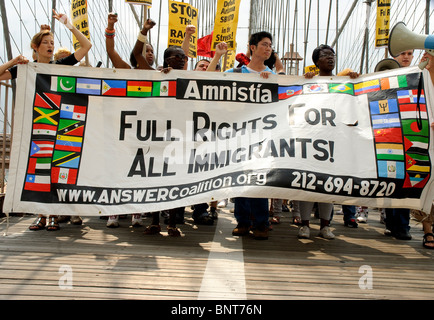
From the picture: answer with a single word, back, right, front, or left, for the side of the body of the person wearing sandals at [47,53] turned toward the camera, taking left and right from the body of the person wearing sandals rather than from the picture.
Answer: front

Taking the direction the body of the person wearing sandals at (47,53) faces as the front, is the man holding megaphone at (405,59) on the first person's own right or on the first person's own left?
on the first person's own left

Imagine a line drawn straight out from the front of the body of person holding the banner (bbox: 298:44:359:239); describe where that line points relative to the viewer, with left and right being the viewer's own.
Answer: facing the viewer

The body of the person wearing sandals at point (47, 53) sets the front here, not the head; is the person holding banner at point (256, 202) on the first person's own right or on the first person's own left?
on the first person's own left

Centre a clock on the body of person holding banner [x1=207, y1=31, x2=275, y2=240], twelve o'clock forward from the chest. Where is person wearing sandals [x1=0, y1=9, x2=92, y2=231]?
person wearing sandals [x1=0, y1=9, x2=92, y2=231] is roughly at 3 o'clock from person holding banner [x1=207, y1=31, x2=275, y2=240].

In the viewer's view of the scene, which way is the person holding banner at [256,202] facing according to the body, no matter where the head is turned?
toward the camera

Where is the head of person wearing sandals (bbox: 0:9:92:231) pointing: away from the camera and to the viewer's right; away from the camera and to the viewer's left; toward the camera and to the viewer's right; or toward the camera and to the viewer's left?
toward the camera and to the viewer's right
